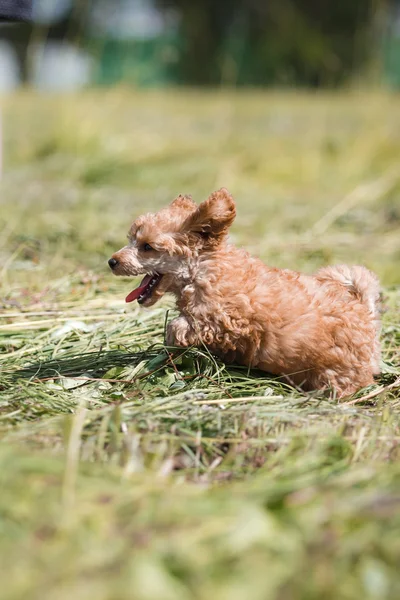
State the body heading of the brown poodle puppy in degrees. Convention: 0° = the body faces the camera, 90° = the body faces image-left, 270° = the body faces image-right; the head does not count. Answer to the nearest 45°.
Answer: approximately 90°
